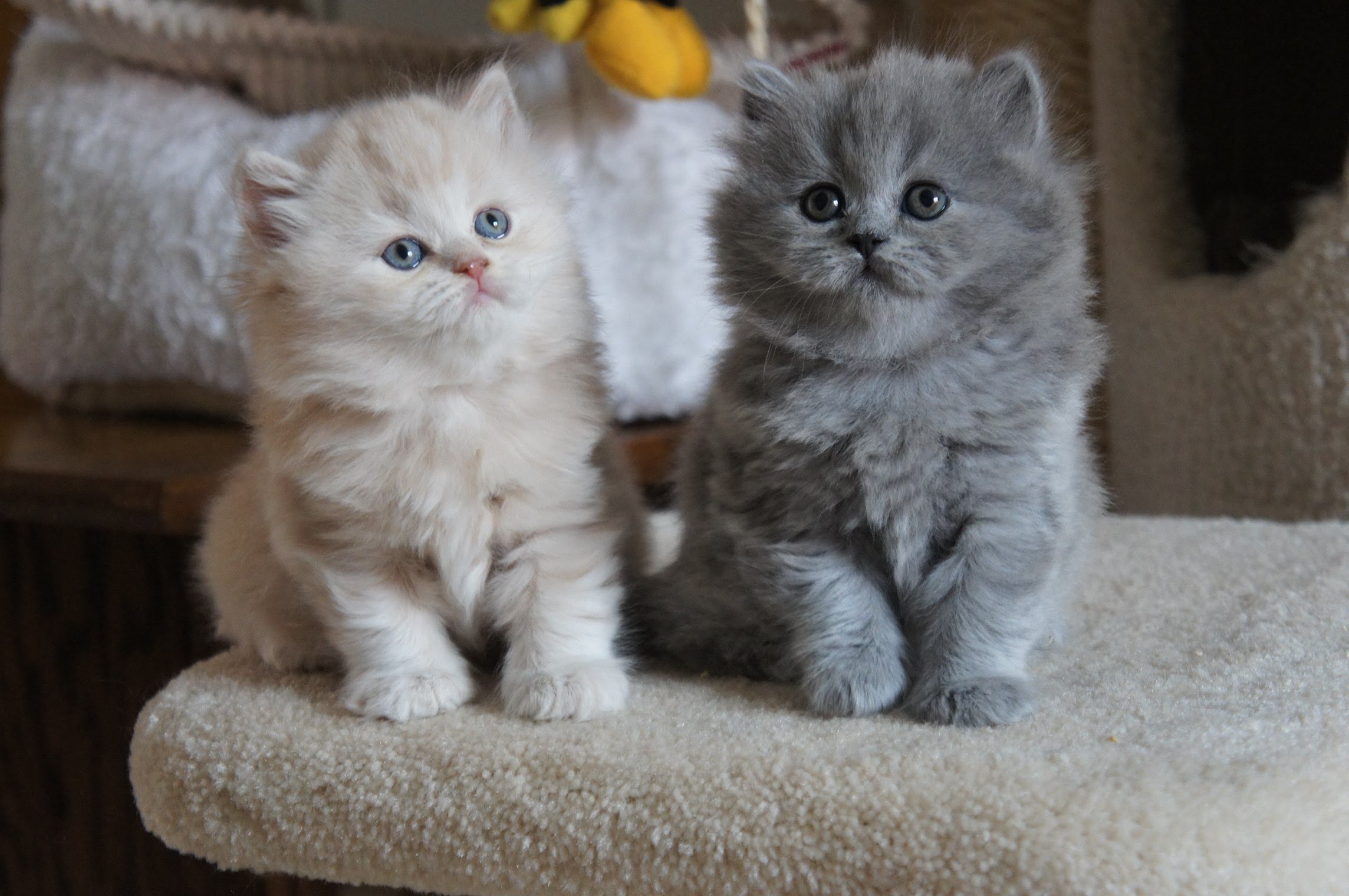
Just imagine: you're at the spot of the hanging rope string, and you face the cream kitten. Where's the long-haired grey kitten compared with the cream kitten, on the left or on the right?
left

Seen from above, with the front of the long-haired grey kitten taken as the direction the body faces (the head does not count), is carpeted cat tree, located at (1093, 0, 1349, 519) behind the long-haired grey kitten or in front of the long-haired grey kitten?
behind

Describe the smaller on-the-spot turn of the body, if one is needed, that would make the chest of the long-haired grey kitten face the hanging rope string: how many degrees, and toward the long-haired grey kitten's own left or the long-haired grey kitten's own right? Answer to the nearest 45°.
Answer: approximately 180°

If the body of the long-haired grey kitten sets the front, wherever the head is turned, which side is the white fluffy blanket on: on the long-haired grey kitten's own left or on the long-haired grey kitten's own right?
on the long-haired grey kitten's own right

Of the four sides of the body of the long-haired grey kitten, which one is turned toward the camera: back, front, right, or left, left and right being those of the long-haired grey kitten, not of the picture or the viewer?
front

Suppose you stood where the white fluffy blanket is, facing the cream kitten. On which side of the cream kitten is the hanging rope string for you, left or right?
left

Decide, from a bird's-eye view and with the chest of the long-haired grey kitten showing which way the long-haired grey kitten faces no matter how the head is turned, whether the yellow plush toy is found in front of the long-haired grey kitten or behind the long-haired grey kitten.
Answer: behind
